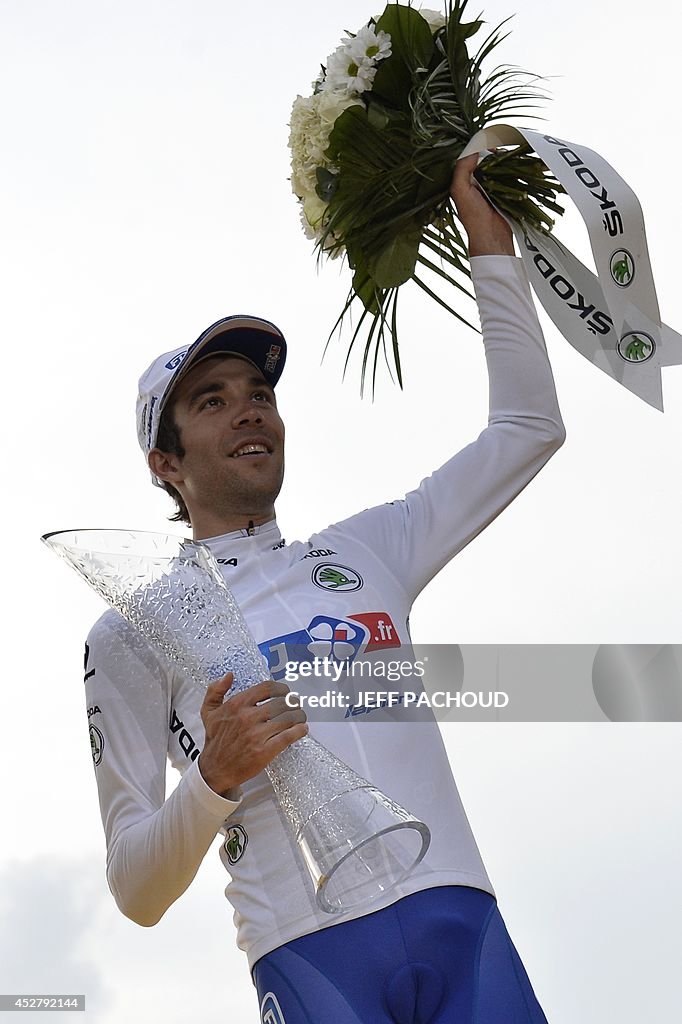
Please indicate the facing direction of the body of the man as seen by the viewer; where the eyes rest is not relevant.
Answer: toward the camera
